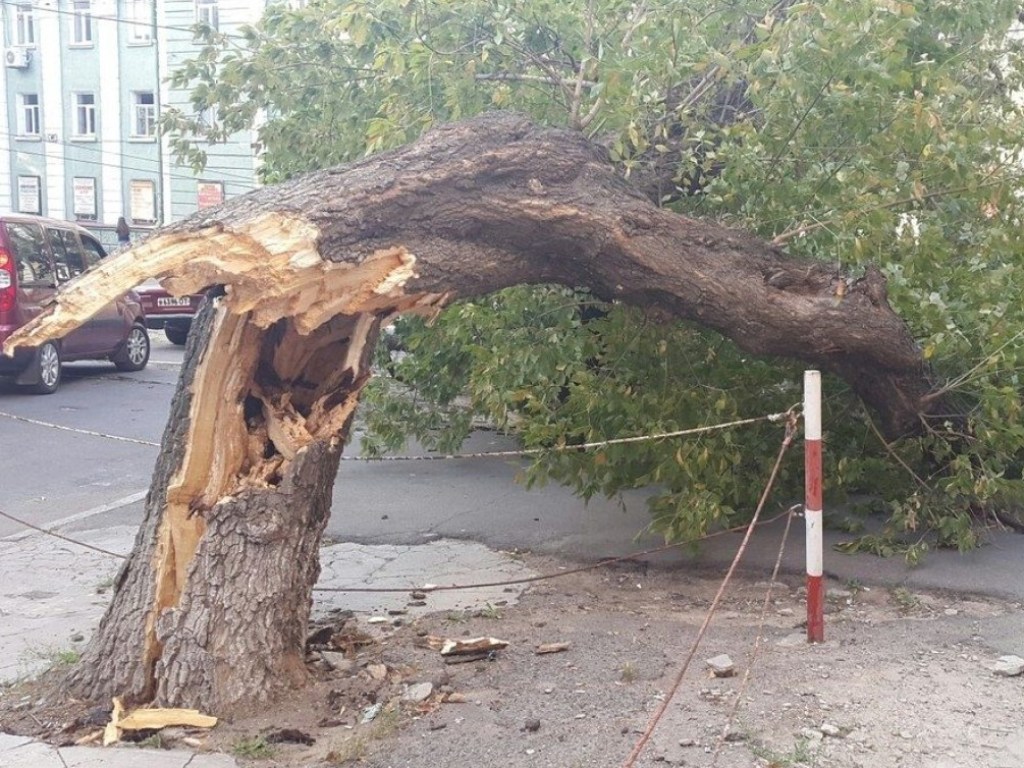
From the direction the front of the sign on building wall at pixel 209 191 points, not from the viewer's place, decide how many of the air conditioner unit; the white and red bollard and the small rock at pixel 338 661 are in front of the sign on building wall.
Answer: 2

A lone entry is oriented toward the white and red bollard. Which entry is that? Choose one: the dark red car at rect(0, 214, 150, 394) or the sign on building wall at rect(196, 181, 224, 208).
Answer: the sign on building wall

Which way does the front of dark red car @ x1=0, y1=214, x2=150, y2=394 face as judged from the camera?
facing away from the viewer and to the right of the viewer

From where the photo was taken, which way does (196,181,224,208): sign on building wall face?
toward the camera

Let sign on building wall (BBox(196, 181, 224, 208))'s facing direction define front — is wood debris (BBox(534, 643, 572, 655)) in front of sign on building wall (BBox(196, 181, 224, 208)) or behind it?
in front

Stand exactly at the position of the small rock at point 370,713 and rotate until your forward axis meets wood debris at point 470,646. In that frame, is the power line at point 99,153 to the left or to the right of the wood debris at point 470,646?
left

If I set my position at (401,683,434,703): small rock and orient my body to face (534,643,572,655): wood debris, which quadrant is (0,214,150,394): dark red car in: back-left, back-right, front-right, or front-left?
front-left

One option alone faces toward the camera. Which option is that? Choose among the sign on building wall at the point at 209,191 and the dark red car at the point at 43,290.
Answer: the sign on building wall

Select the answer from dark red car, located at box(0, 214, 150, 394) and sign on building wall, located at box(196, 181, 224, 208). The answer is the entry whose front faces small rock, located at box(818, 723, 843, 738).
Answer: the sign on building wall

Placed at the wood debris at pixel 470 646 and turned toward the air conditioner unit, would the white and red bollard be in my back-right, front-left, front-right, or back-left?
back-right

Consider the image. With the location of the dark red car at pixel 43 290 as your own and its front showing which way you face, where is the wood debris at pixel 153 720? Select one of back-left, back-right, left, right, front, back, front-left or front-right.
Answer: back-right

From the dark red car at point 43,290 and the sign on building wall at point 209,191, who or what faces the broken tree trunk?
the sign on building wall

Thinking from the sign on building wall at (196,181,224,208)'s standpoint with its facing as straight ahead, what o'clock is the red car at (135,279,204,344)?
The red car is roughly at 12 o'clock from the sign on building wall.

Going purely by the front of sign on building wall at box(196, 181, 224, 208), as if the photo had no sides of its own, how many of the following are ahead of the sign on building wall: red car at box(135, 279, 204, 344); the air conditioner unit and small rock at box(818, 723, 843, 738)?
2

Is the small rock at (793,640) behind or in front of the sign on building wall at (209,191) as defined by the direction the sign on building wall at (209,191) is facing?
in front

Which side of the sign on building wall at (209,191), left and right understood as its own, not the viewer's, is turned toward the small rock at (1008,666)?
front

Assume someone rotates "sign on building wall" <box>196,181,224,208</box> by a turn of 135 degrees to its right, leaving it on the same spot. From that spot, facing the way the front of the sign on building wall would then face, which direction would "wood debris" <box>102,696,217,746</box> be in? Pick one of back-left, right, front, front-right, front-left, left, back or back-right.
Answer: back-left

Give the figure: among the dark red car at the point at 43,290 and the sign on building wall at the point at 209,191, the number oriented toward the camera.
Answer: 1

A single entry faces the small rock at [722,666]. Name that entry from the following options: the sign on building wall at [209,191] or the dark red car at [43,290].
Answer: the sign on building wall

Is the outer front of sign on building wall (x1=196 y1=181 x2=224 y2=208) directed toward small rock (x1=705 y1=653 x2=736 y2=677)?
yes
